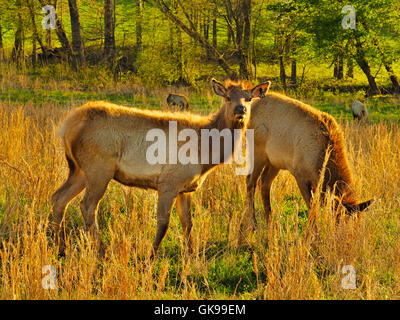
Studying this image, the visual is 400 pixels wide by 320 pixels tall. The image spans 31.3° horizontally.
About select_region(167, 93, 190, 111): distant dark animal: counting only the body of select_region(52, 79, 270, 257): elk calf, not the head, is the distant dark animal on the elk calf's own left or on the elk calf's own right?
on the elk calf's own left

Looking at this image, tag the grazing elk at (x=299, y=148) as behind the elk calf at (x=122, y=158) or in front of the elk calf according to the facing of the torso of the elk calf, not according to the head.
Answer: in front

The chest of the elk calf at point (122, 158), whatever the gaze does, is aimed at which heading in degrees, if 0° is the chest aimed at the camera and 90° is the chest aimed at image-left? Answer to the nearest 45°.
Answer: approximately 270°

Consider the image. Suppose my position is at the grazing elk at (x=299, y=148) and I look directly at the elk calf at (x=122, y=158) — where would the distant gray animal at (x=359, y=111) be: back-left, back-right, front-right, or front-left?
back-right

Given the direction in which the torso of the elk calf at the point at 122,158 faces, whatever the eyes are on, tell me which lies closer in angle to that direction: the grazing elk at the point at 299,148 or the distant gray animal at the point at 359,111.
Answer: the grazing elk
